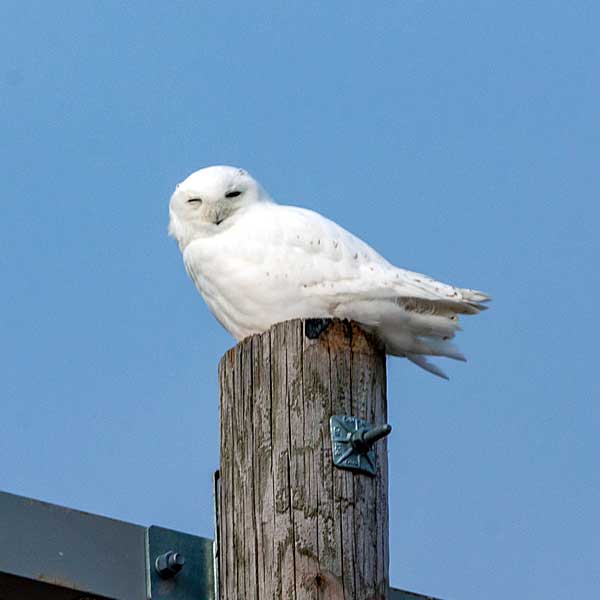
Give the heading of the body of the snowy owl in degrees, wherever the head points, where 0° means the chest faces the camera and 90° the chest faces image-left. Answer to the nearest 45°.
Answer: approximately 90°
